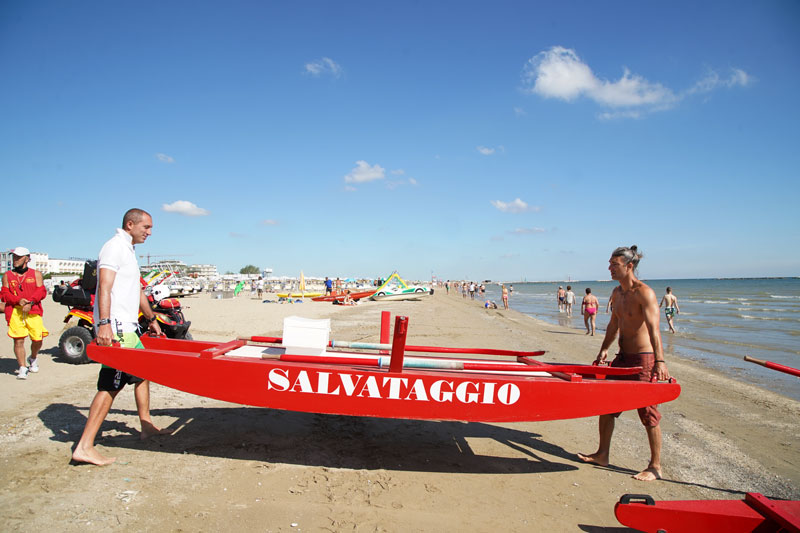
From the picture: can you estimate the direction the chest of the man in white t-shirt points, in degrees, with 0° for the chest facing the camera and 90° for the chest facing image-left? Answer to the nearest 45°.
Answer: approximately 270°

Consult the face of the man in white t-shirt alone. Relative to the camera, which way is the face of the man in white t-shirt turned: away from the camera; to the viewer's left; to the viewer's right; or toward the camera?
to the viewer's right

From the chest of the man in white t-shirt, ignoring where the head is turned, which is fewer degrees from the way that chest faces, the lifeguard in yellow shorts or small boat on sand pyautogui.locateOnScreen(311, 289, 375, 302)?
the small boat on sand

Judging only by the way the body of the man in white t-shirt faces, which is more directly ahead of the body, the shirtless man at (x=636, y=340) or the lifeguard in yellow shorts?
the shirtless man

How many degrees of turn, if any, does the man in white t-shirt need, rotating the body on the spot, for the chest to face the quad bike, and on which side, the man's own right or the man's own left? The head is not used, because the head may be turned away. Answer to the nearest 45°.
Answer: approximately 90° to the man's own left

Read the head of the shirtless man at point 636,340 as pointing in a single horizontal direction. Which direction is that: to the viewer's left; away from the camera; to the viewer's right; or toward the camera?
to the viewer's left
